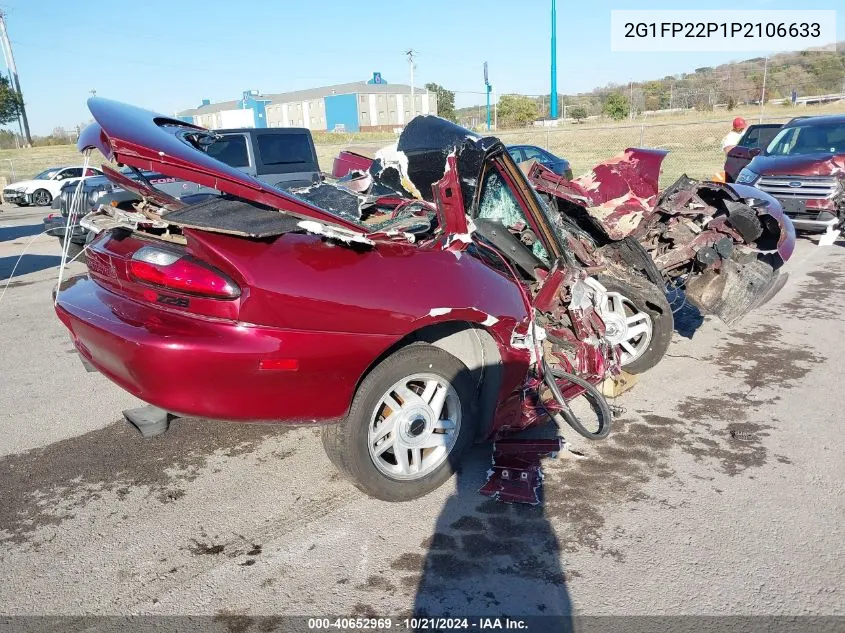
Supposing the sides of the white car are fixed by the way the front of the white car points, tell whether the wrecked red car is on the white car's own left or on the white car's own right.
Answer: on the white car's own left

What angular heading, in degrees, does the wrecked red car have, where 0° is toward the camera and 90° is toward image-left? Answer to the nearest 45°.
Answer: approximately 225°

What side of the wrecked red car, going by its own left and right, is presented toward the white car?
left

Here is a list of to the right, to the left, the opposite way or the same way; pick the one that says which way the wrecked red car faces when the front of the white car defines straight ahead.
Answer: the opposite way

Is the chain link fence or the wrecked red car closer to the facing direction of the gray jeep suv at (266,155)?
the wrecked red car
